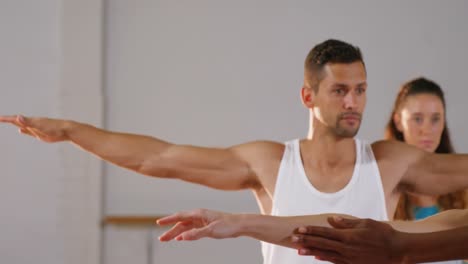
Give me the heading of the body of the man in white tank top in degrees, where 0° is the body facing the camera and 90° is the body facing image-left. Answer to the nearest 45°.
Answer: approximately 0°
